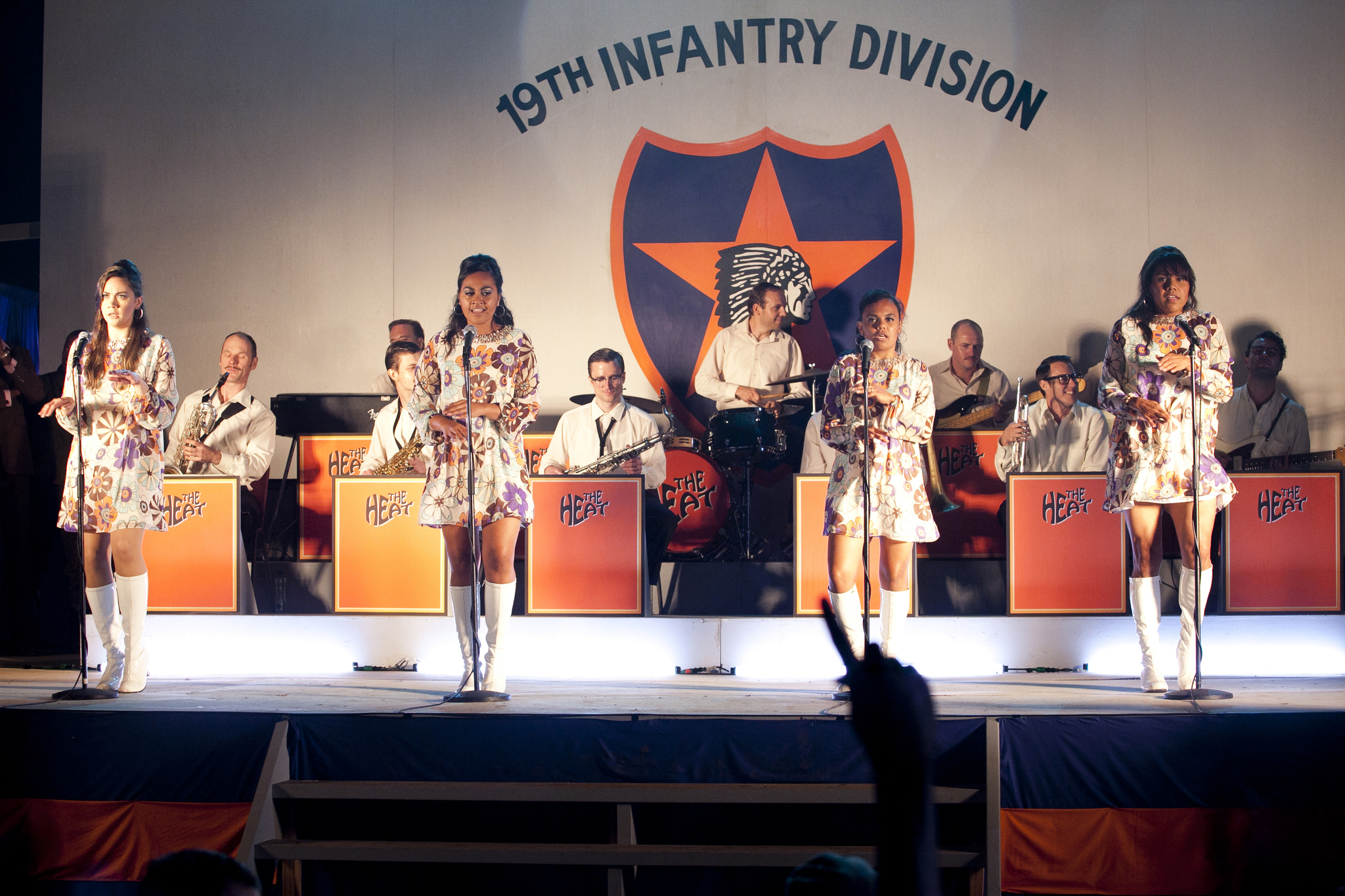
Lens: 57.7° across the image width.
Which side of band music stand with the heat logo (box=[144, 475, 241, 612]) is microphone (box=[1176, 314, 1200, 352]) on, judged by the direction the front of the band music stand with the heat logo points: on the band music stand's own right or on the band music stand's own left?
on the band music stand's own left

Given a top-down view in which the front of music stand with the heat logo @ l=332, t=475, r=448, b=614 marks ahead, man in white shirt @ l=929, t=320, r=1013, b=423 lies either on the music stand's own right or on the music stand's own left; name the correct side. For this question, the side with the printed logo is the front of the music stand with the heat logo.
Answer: on the music stand's own left

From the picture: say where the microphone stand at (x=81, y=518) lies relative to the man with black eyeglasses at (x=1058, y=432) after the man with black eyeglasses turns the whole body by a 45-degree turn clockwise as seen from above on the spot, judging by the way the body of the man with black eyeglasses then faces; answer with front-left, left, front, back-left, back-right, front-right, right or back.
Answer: front

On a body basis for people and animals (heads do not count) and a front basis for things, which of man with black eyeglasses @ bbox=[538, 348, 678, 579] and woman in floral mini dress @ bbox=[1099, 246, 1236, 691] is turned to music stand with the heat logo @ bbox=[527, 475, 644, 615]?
the man with black eyeglasses

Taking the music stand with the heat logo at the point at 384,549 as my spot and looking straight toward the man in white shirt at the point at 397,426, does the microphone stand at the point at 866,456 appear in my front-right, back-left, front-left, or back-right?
back-right

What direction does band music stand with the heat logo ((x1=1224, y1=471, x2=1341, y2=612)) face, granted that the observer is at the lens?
facing the viewer

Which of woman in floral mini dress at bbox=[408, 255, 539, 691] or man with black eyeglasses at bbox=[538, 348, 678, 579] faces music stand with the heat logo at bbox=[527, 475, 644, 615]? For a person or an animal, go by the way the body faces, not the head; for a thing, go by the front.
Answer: the man with black eyeglasses

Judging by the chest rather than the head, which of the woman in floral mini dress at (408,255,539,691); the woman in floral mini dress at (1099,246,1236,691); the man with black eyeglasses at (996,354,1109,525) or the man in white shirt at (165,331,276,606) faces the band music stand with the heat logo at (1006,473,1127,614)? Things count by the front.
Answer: the man with black eyeglasses

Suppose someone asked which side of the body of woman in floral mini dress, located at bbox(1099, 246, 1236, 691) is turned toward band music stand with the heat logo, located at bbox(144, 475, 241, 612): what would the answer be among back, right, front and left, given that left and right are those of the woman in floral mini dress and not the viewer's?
right

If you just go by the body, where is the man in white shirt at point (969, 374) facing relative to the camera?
toward the camera

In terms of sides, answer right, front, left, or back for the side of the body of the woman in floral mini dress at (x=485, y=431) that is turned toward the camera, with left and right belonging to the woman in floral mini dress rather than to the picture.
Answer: front
